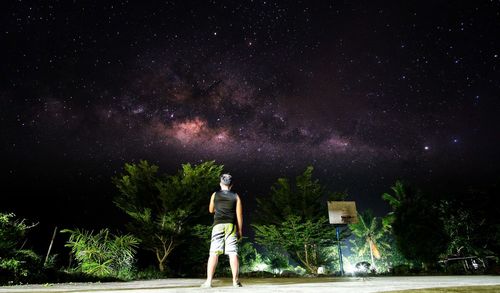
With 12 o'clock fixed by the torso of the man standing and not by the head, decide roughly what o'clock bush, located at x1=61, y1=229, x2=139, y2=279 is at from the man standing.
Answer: The bush is roughly at 11 o'clock from the man standing.

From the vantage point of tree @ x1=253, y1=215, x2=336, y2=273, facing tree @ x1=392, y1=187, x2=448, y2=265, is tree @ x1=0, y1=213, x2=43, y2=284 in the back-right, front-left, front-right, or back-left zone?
back-right

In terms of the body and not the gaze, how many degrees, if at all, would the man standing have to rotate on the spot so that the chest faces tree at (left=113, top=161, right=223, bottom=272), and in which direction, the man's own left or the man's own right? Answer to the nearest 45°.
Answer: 0° — they already face it

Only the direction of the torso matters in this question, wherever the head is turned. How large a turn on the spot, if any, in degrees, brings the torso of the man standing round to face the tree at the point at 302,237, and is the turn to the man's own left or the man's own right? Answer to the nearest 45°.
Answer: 0° — they already face it

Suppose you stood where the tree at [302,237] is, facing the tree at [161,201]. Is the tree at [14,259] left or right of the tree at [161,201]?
left

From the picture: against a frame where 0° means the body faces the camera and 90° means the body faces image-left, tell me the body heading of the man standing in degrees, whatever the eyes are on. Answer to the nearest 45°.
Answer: approximately 180°

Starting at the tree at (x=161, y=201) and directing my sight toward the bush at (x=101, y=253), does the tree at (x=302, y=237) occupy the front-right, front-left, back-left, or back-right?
back-left

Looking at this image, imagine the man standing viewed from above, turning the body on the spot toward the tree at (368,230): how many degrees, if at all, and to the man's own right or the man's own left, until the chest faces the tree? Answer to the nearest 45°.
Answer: approximately 45° to the man's own right

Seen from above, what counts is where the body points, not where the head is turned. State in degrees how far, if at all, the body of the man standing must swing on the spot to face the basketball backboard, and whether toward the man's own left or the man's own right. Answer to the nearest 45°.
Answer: approximately 45° to the man's own right
